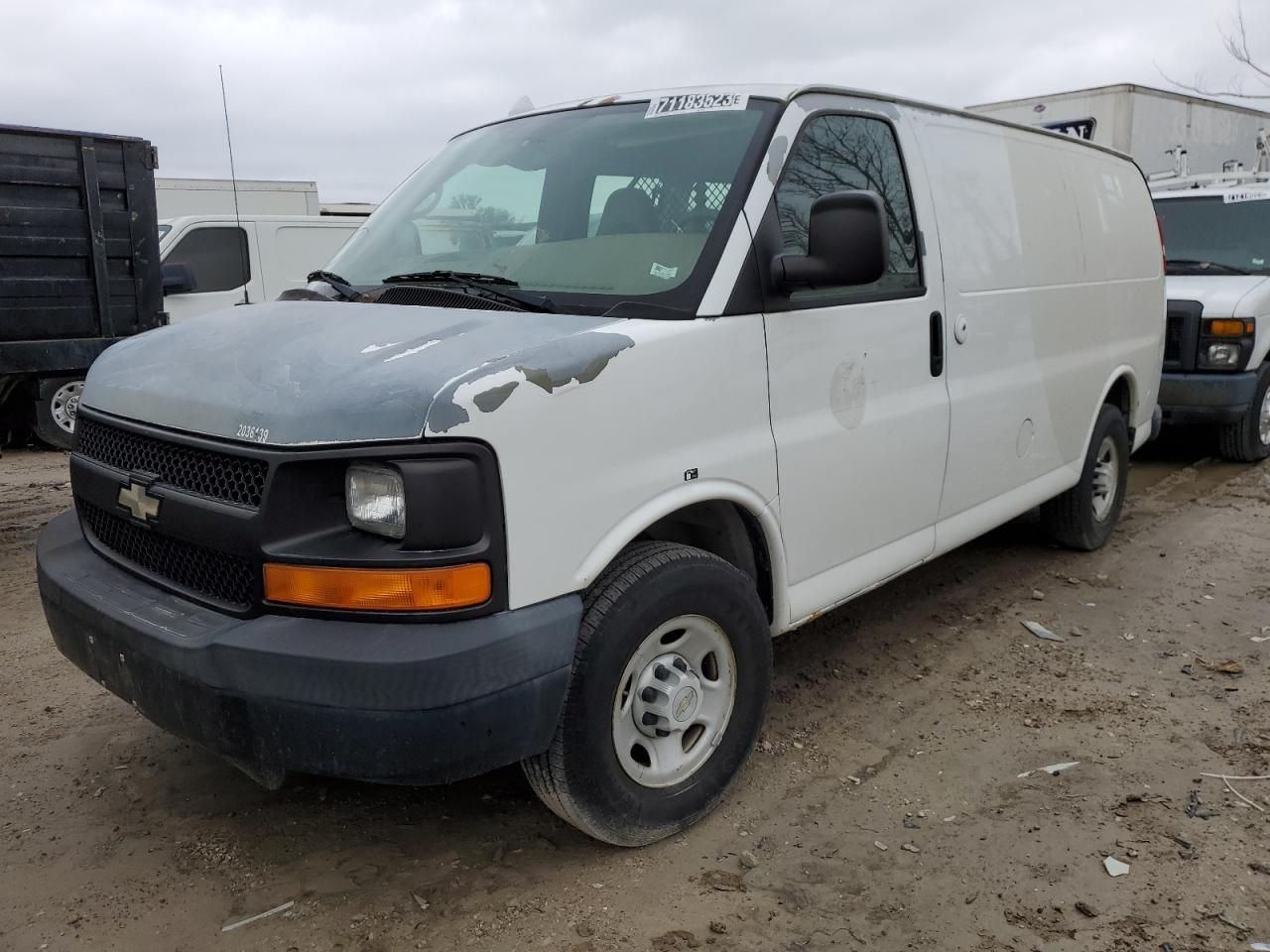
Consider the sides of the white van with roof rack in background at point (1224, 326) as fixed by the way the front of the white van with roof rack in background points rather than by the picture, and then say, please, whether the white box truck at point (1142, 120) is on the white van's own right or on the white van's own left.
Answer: on the white van's own right

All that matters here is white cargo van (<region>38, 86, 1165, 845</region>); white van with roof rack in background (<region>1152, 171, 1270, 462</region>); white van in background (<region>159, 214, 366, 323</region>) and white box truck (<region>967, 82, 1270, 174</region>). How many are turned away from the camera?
0

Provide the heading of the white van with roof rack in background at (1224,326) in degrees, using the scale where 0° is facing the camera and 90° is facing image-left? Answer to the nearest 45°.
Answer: approximately 45°

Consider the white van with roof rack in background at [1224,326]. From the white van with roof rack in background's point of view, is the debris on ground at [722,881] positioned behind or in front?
in front

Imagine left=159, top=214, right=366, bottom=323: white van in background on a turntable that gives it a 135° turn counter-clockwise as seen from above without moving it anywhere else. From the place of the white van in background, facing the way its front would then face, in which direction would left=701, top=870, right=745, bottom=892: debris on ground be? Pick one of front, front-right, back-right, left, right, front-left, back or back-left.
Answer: front-right

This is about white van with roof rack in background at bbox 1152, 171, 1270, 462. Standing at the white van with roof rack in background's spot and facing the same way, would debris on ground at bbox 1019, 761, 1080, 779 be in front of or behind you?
in front

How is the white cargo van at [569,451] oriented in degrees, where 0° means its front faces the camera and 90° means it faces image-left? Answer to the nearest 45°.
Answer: approximately 45°

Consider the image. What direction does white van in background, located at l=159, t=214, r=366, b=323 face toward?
to the viewer's left

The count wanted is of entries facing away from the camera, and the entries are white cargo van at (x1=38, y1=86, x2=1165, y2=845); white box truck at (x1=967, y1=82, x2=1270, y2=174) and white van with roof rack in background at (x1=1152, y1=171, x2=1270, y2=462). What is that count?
0

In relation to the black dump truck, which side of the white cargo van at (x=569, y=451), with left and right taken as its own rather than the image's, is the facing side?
right
